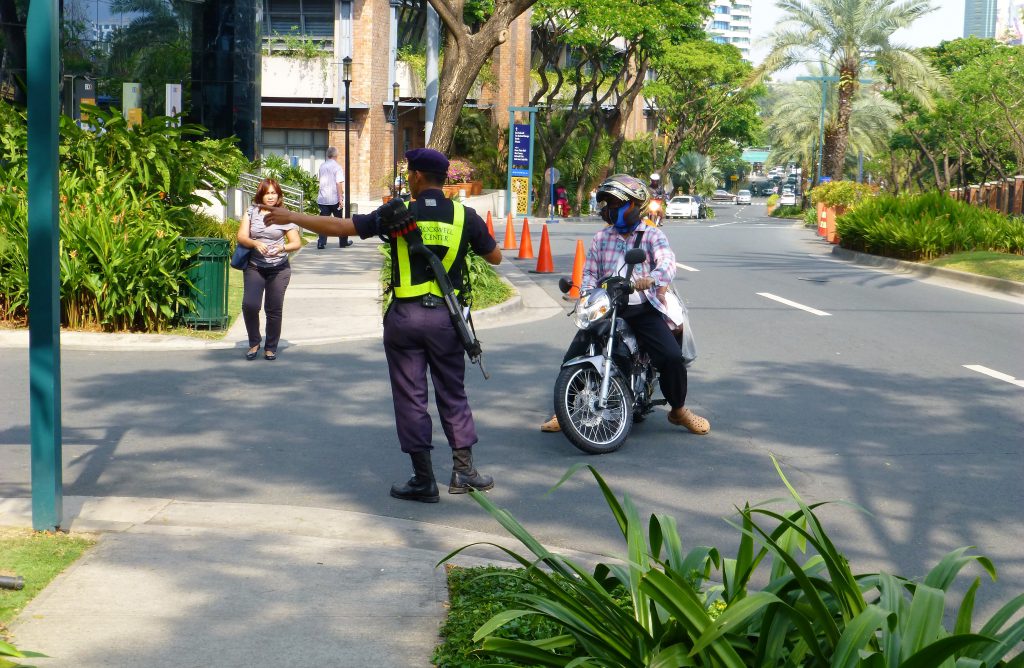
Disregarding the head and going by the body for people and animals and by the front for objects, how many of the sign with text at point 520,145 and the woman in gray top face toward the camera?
2

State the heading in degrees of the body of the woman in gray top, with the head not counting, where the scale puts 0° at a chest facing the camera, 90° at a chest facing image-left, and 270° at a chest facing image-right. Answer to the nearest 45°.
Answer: approximately 0°

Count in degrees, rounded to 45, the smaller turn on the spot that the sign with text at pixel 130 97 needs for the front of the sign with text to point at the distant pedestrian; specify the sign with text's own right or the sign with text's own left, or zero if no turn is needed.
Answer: approximately 45° to the sign with text's own left

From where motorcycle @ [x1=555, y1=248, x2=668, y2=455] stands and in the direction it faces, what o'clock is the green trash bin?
The green trash bin is roughly at 3 o'clock from the motorcycle.

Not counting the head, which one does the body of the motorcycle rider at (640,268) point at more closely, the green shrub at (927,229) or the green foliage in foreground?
the green foliage in foreground

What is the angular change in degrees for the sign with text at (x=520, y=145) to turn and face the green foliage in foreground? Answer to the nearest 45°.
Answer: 0° — it already faces it

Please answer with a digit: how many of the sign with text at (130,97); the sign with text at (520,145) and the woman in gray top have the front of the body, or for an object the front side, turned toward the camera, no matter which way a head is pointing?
3

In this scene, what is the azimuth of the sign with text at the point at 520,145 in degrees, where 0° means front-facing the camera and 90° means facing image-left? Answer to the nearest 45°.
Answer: approximately 0°

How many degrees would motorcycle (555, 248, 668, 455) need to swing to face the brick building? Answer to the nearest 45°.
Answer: approximately 135° to its right

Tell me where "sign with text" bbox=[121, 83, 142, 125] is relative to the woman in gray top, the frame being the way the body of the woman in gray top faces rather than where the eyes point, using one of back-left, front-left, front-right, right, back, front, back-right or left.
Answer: back
